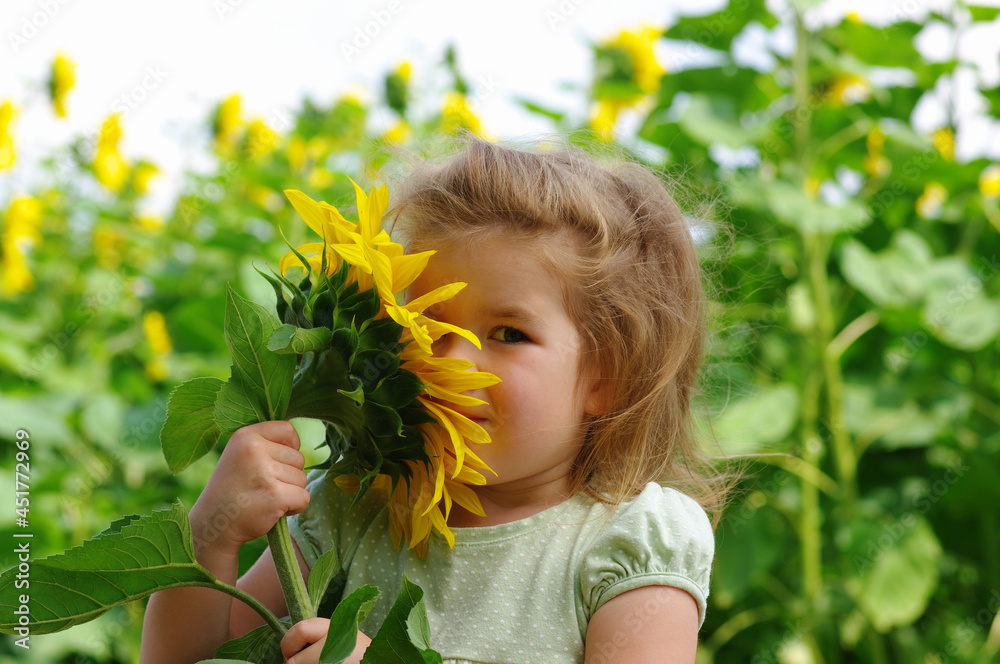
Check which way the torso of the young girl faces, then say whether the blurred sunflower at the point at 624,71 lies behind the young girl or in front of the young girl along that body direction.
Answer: behind

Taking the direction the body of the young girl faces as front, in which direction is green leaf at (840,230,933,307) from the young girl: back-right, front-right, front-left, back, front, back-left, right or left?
back

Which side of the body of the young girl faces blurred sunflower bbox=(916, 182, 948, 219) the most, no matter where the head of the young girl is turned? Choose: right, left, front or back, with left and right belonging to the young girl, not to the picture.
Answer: back

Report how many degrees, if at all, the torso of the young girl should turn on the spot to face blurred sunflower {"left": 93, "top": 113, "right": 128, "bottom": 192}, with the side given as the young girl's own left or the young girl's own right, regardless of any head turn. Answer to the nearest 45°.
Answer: approximately 135° to the young girl's own right

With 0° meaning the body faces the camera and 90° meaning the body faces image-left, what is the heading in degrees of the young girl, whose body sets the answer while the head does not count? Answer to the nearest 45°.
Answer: approximately 45°

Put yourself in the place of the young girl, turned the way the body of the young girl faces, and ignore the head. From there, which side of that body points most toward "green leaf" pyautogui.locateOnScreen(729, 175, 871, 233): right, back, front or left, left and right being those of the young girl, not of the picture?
back
